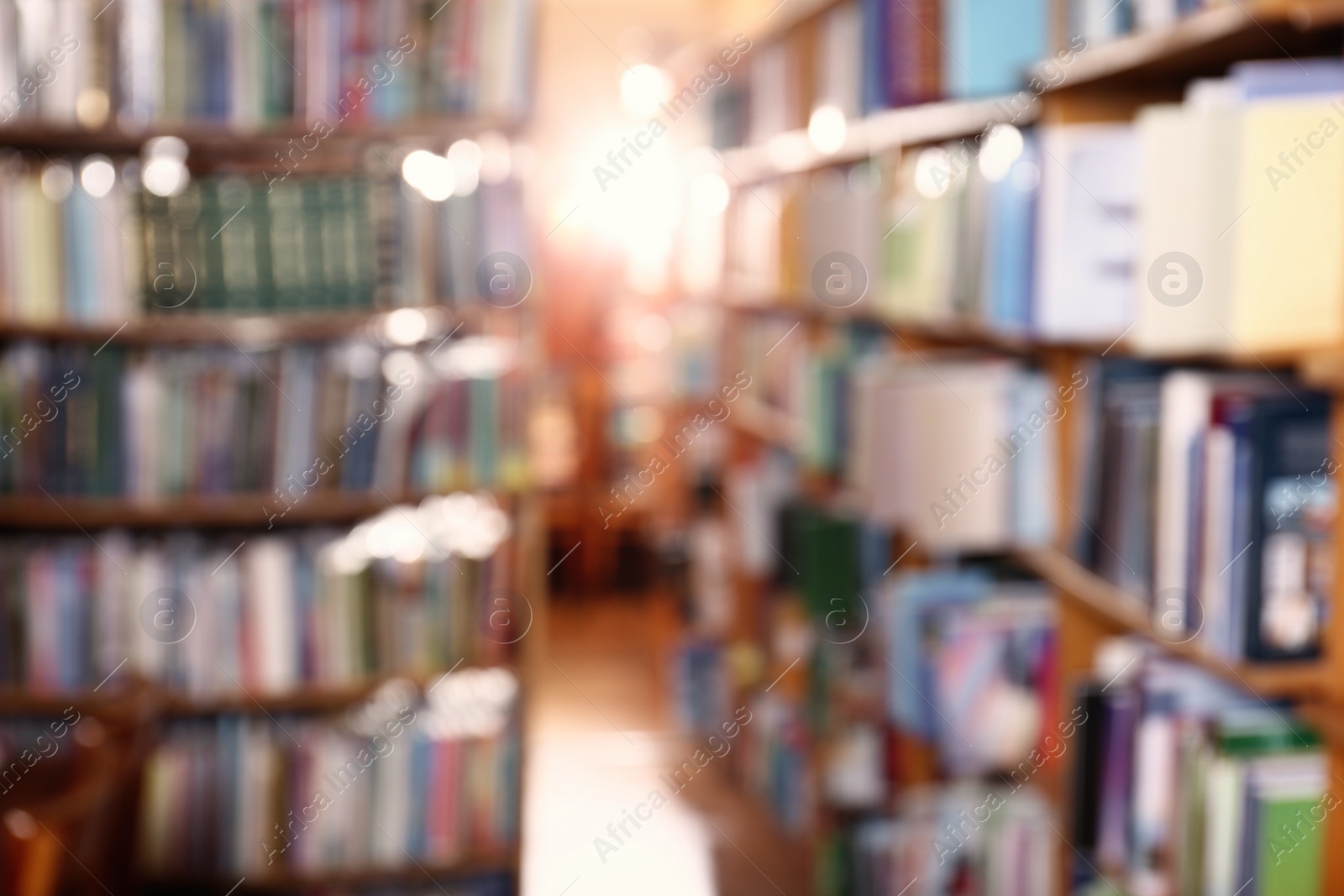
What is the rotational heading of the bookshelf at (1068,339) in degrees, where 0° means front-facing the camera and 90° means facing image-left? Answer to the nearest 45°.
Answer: approximately 45°

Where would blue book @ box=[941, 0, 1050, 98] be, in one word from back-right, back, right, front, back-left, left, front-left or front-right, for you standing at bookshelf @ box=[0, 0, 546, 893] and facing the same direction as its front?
front-left

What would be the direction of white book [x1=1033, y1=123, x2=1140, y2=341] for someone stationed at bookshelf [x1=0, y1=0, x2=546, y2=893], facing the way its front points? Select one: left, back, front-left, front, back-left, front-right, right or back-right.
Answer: front-left

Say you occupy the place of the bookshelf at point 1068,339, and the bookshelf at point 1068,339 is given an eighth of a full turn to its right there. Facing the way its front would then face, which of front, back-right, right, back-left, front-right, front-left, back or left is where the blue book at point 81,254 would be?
front

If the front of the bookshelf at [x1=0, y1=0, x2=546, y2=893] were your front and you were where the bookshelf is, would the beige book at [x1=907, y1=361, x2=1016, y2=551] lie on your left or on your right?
on your left
